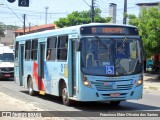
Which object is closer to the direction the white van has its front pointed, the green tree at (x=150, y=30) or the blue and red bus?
the blue and red bus

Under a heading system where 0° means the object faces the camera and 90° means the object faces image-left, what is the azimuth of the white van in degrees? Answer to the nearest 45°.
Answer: approximately 0°

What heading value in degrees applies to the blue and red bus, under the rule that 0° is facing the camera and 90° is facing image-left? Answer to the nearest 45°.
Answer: approximately 315°

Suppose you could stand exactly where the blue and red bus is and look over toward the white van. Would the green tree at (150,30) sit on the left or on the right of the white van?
right

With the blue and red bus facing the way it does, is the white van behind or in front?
behind

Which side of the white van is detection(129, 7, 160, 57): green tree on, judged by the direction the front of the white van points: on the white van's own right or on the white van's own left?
on the white van's own left

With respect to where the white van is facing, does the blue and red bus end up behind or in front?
in front
